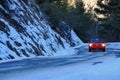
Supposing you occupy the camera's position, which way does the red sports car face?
facing the viewer
